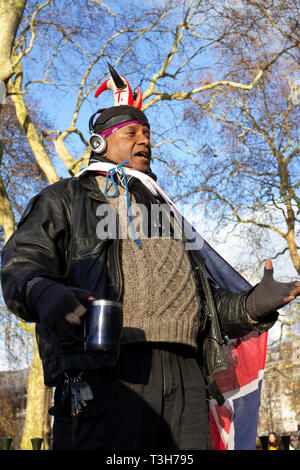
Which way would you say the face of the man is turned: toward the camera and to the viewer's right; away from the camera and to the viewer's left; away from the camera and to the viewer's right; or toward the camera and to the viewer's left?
toward the camera and to the viewer's right

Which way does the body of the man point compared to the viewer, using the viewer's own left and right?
facing the viewer and to the right of the viewer
